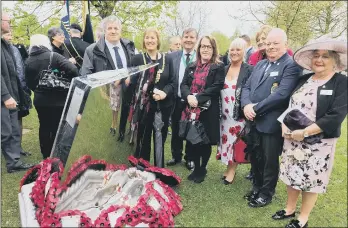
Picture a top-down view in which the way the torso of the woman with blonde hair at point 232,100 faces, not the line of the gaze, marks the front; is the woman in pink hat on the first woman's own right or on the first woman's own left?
on the first woman's own left

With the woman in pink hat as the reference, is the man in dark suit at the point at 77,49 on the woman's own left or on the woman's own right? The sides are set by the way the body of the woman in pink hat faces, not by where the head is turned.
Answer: on the woman's own right

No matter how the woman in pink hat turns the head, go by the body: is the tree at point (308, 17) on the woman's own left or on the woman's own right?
on the woman's own right

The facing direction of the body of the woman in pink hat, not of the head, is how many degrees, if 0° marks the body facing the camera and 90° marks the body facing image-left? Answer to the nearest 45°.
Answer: approximately 45°

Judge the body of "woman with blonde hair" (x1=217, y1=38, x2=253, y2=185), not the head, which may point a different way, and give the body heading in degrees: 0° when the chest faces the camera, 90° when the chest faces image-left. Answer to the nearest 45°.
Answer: approximately 45°

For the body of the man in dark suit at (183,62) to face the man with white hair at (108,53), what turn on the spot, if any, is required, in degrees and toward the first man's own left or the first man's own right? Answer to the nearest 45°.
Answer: approximately 45° to the first man's own right

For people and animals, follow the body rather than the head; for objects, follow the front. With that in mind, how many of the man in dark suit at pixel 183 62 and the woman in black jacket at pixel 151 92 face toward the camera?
2

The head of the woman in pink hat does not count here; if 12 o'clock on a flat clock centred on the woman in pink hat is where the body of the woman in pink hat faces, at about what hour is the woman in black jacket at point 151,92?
The woman in black jacket is roughly at 2 o'clock from the woman in pink hat.

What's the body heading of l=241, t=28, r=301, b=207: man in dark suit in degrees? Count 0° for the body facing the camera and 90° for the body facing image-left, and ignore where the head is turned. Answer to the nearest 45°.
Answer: approximately 45°
